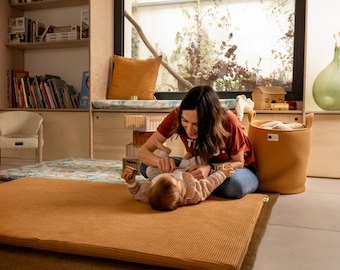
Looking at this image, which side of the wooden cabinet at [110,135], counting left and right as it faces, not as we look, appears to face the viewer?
front

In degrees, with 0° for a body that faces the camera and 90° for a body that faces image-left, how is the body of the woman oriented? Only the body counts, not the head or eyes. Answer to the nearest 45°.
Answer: approximately 45°

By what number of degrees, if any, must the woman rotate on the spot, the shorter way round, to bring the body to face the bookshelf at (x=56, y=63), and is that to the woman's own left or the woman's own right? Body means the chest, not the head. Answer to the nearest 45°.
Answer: approximately 90° to the woman's own right

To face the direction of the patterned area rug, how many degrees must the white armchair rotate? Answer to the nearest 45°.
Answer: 0° — it already faces it

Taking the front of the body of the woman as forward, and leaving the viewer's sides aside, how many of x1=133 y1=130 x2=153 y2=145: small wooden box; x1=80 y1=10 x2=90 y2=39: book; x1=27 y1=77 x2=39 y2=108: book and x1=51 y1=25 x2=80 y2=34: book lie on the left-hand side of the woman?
0

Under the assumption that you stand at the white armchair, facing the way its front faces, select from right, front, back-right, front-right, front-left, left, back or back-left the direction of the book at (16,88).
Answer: back

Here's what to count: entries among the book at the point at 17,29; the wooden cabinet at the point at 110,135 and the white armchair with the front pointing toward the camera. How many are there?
3

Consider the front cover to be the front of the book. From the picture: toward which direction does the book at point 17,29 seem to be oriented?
toward the camera

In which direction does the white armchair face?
toward the camera

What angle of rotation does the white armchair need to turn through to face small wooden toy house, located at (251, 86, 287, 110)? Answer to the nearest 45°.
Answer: approximately 45° to its left

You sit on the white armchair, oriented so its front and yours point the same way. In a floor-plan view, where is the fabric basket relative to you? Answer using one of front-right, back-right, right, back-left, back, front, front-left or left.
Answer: front-left

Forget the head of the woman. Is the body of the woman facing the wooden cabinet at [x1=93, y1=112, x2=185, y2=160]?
no

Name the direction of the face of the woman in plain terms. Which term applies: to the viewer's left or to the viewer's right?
to the viewer's left

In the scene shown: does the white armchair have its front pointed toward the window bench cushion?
no
